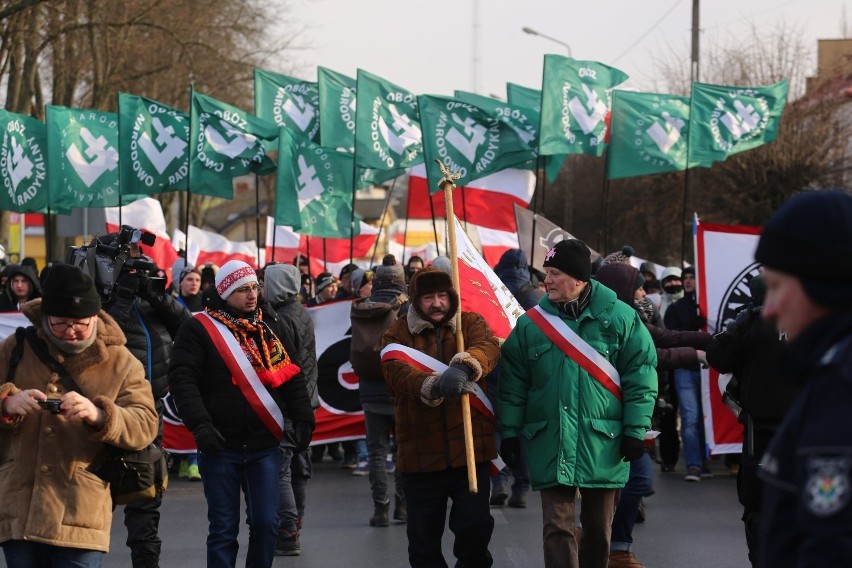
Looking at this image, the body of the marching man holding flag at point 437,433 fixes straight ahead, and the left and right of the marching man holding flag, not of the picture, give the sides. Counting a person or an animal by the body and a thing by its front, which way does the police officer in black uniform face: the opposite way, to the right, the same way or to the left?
to the right

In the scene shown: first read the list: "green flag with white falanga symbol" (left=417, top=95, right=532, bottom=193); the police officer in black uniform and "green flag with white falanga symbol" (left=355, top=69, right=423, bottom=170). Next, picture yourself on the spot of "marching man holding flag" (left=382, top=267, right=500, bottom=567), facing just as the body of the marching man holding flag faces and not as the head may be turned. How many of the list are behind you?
2

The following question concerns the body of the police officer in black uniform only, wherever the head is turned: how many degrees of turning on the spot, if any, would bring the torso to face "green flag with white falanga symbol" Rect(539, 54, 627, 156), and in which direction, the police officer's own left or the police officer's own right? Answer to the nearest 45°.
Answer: approximately 90° to the police officer's own right

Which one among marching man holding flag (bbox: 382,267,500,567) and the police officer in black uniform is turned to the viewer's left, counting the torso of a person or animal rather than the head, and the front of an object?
the police officer in black uniform

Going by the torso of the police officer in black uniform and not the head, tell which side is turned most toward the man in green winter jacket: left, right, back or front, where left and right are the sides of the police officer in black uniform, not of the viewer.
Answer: right

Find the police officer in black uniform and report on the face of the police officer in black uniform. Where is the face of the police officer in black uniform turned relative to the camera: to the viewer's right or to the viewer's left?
to the viewer's left

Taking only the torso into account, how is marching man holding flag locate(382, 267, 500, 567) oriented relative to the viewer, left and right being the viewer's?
facing the viewer

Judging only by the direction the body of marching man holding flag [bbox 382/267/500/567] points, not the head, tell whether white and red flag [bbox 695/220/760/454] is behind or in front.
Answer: behind

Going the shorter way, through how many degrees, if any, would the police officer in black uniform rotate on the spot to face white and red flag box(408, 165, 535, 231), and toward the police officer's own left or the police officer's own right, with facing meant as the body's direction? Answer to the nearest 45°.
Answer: approximately 90° to the police officer's own right

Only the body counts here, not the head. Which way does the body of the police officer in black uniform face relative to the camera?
to the viewer's left

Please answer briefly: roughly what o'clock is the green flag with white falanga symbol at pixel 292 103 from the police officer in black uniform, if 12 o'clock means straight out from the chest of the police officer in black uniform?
The green flag with white falanga symbol is roughly at 2 o'clock from the police officer in black uniform.

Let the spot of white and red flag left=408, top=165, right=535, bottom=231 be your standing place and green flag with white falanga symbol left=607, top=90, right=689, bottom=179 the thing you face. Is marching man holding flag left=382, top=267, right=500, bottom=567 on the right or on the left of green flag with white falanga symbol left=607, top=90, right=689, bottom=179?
right

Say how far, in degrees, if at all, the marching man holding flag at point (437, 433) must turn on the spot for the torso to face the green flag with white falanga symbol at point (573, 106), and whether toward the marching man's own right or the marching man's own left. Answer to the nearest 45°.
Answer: approximately 180°

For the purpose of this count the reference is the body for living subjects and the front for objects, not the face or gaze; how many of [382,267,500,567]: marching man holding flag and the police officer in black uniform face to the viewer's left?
1

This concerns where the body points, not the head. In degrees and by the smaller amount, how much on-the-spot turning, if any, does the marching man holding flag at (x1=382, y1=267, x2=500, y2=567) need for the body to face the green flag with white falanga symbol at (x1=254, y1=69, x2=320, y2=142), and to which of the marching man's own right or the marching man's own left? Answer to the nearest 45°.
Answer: approximately 180°
